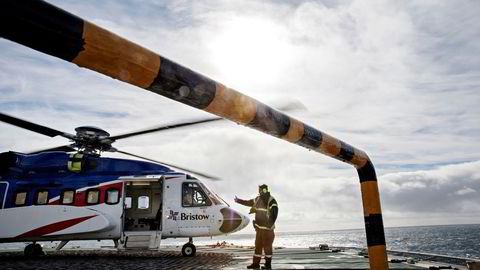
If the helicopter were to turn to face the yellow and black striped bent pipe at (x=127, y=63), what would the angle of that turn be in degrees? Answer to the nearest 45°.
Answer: approximately 90° to its right

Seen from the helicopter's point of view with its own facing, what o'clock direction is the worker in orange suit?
The worker in orange suit is roughly at 2 o'clock from the helicopter.

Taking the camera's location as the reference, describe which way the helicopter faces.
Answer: facing to the right of the viewer
